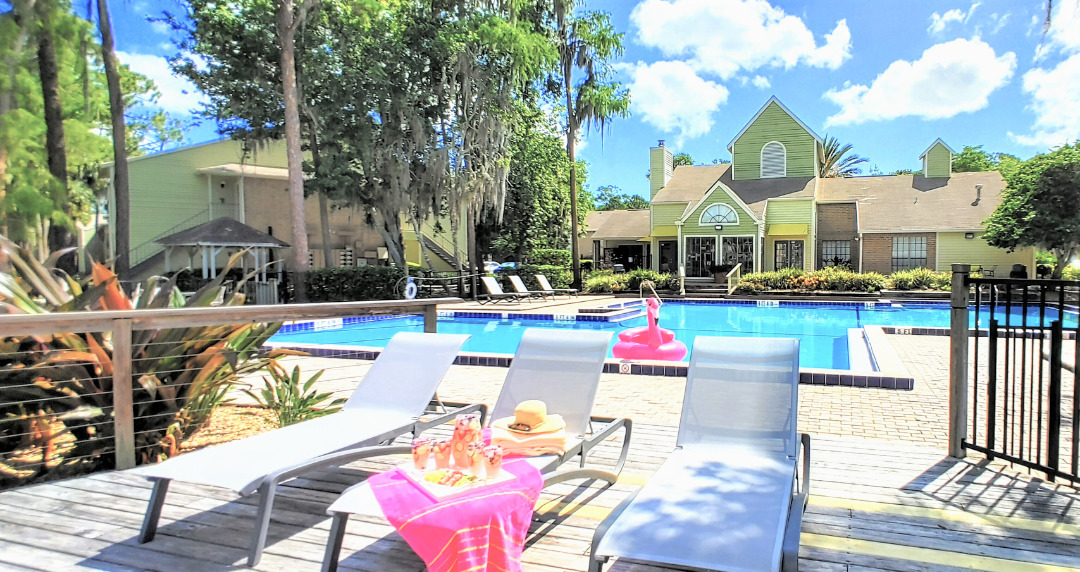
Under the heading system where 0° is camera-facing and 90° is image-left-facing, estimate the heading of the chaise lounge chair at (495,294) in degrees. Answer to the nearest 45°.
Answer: approximately 315°

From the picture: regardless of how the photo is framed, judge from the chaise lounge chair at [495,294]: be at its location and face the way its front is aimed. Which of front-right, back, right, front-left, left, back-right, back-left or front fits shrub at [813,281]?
front-left

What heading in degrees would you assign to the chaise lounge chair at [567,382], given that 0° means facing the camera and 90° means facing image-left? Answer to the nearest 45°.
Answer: approximately 45°

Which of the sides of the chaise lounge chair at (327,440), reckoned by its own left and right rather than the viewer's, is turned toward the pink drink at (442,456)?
left

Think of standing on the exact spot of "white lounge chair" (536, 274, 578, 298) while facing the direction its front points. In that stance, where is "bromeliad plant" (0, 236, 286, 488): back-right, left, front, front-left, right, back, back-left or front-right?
front-right

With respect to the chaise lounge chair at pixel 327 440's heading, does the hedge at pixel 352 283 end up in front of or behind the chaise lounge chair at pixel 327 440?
behind

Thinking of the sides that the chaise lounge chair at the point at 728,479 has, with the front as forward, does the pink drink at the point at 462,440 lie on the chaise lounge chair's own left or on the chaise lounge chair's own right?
on the chaise lounge chair's own right

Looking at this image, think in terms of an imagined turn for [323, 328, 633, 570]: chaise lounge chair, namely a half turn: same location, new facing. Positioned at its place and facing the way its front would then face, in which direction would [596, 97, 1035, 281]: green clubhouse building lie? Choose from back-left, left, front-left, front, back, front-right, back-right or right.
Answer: front

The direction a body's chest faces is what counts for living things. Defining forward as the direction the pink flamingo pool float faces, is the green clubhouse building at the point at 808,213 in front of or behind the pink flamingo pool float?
behind

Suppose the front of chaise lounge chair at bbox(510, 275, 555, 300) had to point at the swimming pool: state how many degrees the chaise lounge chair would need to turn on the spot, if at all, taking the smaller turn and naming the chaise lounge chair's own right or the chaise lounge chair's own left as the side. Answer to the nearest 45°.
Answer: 0° — it already faces it

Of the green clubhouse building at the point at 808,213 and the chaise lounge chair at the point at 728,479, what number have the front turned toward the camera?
2

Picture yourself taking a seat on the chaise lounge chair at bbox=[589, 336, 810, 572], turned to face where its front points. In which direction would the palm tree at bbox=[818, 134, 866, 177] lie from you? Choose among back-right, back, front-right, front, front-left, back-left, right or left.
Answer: back

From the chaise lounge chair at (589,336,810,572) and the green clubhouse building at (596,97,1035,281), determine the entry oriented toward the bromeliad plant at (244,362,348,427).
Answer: the green clubhouse building
